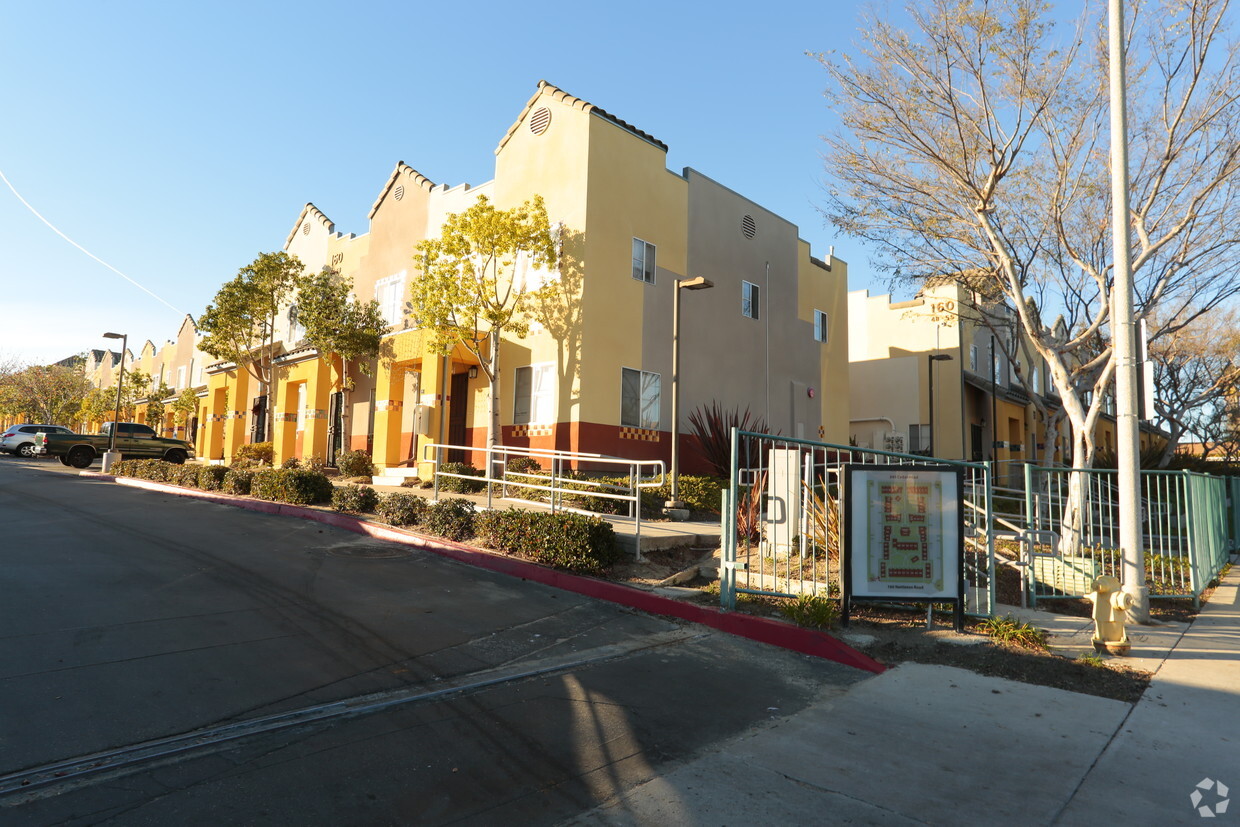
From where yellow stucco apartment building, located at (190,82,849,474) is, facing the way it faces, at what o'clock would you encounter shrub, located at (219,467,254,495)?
The shrub is roughly at 1 o'clock from the yellow stucco apartment building.

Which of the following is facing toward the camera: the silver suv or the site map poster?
the site map poster

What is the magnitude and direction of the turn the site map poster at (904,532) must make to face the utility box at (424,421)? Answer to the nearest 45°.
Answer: approximately 135° to its right

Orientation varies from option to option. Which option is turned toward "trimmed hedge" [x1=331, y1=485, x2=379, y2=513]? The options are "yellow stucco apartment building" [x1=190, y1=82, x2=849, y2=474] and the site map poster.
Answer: the yellow stucco apartment building

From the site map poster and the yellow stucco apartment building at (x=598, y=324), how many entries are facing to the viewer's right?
0

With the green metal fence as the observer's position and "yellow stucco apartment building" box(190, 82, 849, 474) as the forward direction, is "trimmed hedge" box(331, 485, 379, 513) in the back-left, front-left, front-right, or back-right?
front-left

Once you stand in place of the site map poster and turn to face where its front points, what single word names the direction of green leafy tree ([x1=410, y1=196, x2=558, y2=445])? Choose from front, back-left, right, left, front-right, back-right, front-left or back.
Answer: back-right

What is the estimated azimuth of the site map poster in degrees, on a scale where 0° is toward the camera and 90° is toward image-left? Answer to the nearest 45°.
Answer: approximately 0°

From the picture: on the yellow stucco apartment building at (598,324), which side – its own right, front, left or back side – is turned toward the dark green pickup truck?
right

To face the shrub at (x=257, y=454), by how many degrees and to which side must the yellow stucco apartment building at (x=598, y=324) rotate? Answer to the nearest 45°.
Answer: approximately 90° to its right
